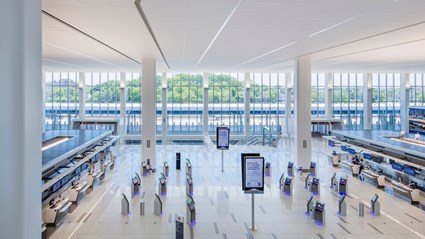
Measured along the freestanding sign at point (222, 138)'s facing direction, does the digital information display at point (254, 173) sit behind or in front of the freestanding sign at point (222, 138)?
in front

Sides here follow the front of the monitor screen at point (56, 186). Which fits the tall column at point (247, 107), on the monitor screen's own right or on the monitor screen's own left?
on the monitor screen's own left

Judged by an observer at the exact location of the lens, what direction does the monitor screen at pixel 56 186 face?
facing the viewer and to the right of the viewer

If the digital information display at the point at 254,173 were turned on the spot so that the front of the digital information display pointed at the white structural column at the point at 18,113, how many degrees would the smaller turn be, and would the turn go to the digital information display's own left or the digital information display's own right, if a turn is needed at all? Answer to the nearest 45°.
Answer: approximately 45° to the digital information display's own right

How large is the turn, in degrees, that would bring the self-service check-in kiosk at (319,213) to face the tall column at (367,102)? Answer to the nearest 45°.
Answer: approximately 135° to its right

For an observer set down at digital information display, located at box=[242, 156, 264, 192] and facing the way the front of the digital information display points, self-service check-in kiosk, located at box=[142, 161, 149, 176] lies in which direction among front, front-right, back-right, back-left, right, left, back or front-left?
back-right

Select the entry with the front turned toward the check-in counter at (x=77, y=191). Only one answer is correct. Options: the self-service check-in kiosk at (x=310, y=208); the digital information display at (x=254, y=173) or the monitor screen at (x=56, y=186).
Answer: the self-service check-in kiosk

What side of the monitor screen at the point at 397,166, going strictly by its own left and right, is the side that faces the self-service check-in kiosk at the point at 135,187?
front

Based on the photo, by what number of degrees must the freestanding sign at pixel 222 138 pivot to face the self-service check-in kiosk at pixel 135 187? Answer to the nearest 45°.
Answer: approximately 45° to its right

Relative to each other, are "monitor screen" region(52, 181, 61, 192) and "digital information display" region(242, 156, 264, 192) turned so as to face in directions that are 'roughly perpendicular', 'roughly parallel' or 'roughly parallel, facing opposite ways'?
roughly perpendicular
